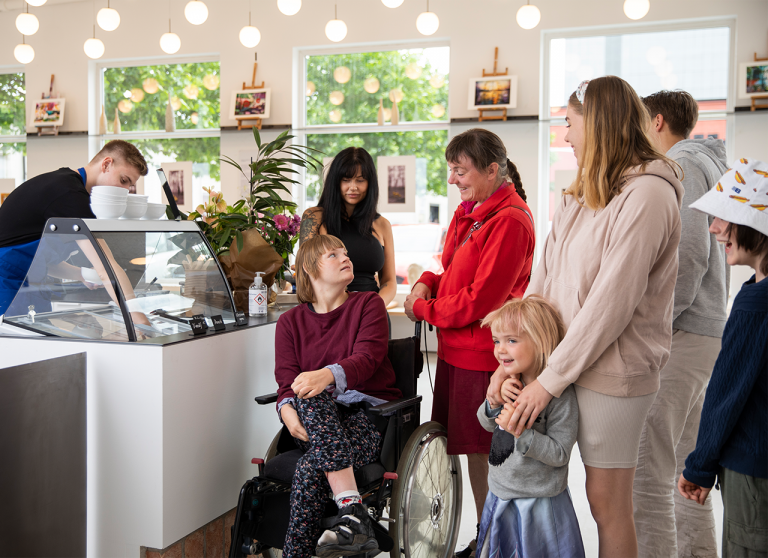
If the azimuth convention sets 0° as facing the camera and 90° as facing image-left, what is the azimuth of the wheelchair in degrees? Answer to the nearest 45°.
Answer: approximately 45°

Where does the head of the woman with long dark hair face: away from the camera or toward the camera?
toward the camera

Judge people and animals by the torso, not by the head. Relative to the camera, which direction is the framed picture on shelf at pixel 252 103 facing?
toward the camera

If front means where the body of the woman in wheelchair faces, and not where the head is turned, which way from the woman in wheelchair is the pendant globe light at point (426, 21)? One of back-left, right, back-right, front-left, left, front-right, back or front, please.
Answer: back-right

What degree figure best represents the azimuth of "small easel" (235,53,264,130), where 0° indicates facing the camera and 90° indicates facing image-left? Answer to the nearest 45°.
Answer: approximately 0°

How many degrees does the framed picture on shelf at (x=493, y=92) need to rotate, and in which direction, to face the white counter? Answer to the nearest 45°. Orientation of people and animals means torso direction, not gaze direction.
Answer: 0° — it already faces it

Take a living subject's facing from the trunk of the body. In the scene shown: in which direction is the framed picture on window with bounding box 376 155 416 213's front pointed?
toward the camera

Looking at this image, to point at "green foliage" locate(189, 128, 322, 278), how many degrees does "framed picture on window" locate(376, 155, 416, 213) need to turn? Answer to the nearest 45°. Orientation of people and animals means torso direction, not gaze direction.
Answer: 0° — it already faces it

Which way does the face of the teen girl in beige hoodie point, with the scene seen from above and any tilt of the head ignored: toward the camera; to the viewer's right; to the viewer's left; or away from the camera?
to the viewer's left

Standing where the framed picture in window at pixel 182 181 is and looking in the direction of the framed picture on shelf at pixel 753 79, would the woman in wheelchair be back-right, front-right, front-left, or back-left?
front-right
